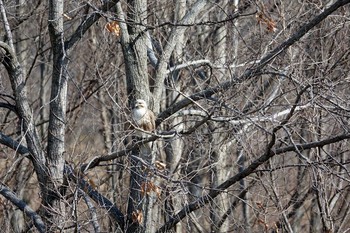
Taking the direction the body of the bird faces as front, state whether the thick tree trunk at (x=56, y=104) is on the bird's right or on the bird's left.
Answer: on the bird's right
